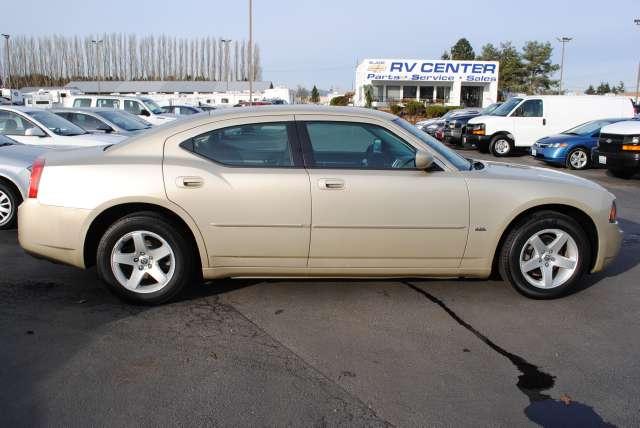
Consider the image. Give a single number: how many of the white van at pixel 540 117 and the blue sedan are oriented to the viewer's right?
0

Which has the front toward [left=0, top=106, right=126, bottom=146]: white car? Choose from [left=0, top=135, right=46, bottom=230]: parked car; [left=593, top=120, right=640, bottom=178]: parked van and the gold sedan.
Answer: [left=593, top=120, right=640, bottom=178]: parked van

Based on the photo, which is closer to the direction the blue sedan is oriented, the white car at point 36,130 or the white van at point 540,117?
the white car

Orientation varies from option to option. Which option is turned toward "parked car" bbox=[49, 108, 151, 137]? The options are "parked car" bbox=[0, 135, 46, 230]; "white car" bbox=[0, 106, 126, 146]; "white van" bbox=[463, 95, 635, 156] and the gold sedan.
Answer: the white van

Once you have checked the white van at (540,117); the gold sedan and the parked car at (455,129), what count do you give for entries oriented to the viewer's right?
1

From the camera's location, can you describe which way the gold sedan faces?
facing to the right of the viewer

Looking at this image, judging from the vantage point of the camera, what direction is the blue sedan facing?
facing the viewer and to the left of the viewer

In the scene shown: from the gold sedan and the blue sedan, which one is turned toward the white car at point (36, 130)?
the blue sedan

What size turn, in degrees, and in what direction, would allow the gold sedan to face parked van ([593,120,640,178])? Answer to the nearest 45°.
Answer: approximately 45° to its left

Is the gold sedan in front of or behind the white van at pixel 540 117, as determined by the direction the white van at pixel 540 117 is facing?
in front
